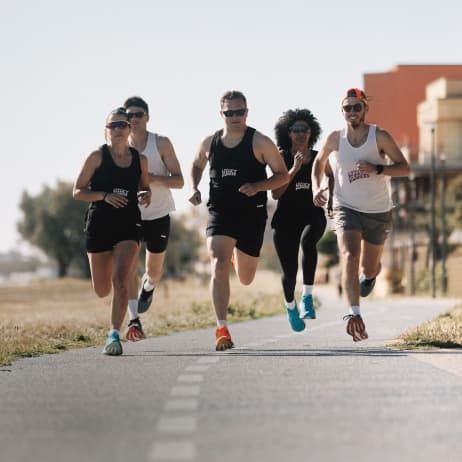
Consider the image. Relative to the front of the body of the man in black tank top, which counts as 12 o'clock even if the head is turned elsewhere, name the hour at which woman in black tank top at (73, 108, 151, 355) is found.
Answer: The woman in black tank top is roughly at 3 o'clock from the man in black tank top.

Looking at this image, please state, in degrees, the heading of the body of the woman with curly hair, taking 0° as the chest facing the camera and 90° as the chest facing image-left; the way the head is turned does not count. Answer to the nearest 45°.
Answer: approximately 0°

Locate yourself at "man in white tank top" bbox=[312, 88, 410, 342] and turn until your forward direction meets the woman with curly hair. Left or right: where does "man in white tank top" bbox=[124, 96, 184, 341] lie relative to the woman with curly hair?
left

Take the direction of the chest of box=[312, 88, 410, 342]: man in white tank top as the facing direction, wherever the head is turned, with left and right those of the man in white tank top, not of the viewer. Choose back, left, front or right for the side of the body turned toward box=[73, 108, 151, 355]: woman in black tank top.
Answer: right

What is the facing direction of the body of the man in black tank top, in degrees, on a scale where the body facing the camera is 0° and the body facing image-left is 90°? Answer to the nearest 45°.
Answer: approximately 0°
